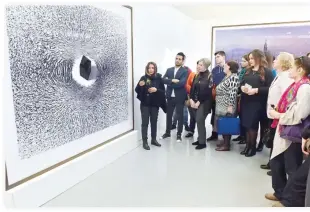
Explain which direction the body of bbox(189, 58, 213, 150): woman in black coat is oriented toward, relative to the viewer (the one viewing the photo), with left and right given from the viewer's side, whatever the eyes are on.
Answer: facing the viewer and to the left of the viewer

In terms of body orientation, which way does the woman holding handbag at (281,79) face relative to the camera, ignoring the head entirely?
to the viewer's left

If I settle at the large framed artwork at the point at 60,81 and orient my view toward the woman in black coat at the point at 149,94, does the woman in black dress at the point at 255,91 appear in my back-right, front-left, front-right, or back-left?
front-right

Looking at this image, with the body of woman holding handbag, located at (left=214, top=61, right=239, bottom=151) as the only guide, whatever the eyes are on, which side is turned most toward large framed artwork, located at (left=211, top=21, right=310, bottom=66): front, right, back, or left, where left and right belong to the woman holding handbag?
right

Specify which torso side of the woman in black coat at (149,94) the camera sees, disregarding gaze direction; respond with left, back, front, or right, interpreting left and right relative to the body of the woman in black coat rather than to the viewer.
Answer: front

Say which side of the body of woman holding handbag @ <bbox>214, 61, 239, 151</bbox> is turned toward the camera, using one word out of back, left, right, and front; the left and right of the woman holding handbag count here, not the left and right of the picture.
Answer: left

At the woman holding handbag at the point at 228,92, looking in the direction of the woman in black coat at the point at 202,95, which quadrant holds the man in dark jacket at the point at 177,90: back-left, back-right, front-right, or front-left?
front-right

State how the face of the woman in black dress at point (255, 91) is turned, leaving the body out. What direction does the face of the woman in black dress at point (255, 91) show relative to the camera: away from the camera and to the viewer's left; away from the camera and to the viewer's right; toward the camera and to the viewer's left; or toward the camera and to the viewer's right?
toward the camera and to the viewer's left

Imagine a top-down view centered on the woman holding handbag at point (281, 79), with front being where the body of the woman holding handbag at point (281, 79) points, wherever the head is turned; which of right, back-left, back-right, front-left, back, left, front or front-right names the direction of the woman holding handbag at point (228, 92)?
front-right

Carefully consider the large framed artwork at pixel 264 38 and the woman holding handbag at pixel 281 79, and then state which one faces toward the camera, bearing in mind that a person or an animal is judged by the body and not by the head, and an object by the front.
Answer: the large framed artwork

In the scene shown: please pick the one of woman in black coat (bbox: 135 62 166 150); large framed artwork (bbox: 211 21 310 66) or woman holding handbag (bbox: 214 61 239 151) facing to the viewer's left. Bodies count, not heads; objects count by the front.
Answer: the woman holding handbag

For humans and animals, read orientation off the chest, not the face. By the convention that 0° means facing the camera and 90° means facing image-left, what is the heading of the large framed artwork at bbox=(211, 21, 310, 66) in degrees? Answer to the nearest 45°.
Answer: approximately 0°

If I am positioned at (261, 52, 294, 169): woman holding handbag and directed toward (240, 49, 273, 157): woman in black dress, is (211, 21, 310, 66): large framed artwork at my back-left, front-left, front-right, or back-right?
front-right

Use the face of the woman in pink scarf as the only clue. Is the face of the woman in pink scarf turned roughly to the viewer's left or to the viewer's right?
to the viewer's left

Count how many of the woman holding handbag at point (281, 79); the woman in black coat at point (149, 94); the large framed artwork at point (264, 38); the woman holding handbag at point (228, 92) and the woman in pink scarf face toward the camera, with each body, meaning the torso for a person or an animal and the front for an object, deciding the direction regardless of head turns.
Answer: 2

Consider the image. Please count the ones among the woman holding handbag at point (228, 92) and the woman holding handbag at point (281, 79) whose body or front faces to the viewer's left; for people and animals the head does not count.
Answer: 2
